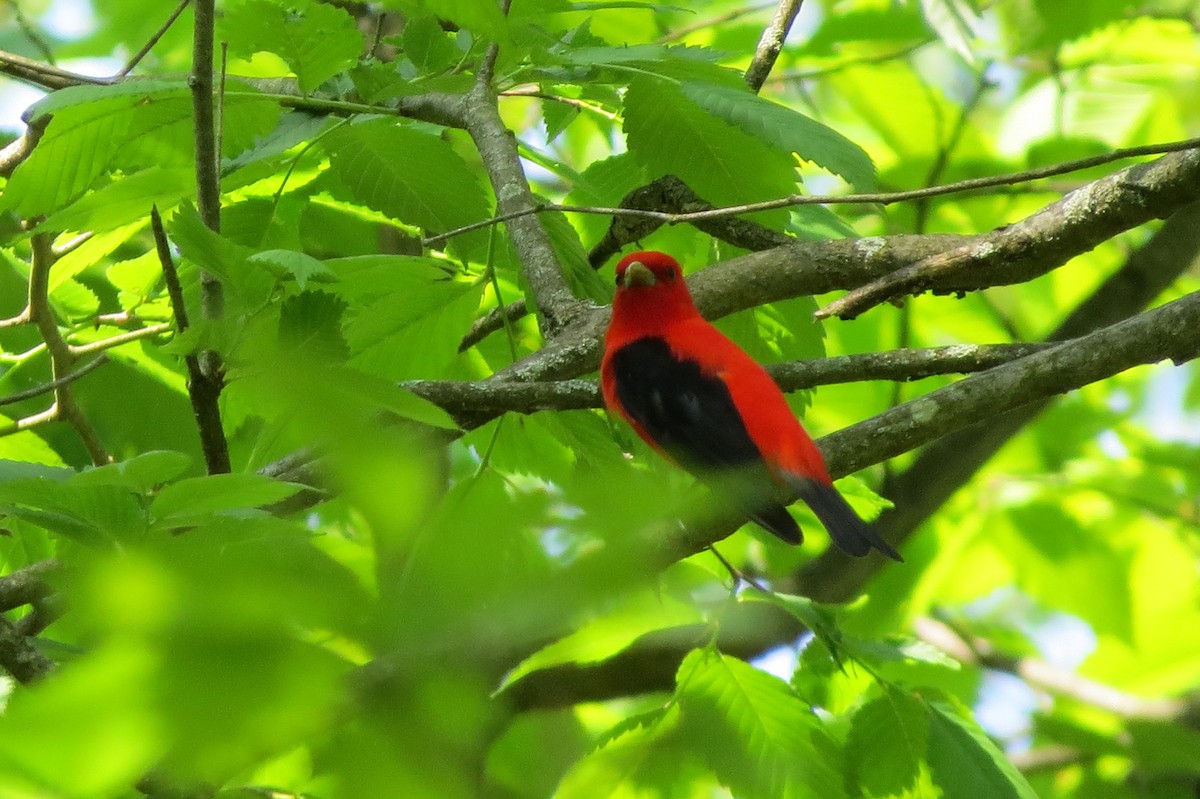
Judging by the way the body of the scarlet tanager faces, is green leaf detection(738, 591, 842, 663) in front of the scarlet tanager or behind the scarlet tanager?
behind

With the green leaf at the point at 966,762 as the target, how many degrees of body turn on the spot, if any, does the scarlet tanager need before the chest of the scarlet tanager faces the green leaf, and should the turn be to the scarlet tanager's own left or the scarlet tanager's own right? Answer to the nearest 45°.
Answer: approximately 135° to the scarlet tanager's own left

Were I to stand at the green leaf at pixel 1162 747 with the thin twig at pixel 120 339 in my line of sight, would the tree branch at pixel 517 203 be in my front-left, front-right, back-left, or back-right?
front-right

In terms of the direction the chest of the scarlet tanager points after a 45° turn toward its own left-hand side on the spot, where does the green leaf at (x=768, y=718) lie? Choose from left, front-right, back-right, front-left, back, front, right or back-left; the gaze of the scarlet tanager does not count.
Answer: left

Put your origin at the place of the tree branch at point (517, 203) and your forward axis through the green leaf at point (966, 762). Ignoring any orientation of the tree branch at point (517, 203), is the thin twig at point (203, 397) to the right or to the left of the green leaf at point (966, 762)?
right
